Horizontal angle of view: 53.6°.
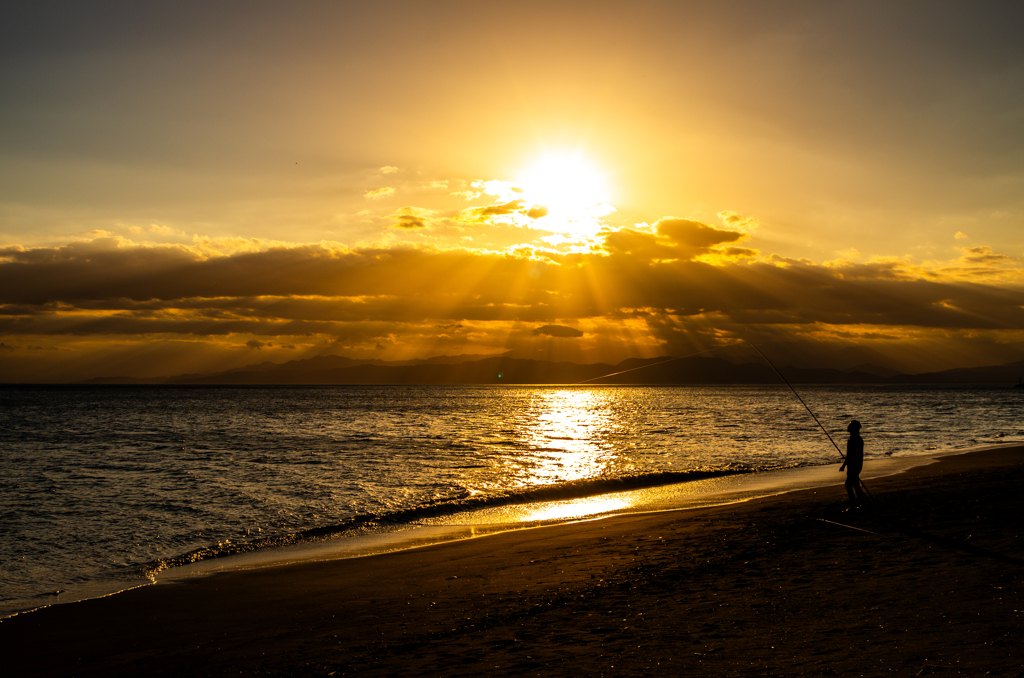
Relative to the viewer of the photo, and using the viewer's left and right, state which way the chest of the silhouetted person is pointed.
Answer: facing to the left of the viewer
